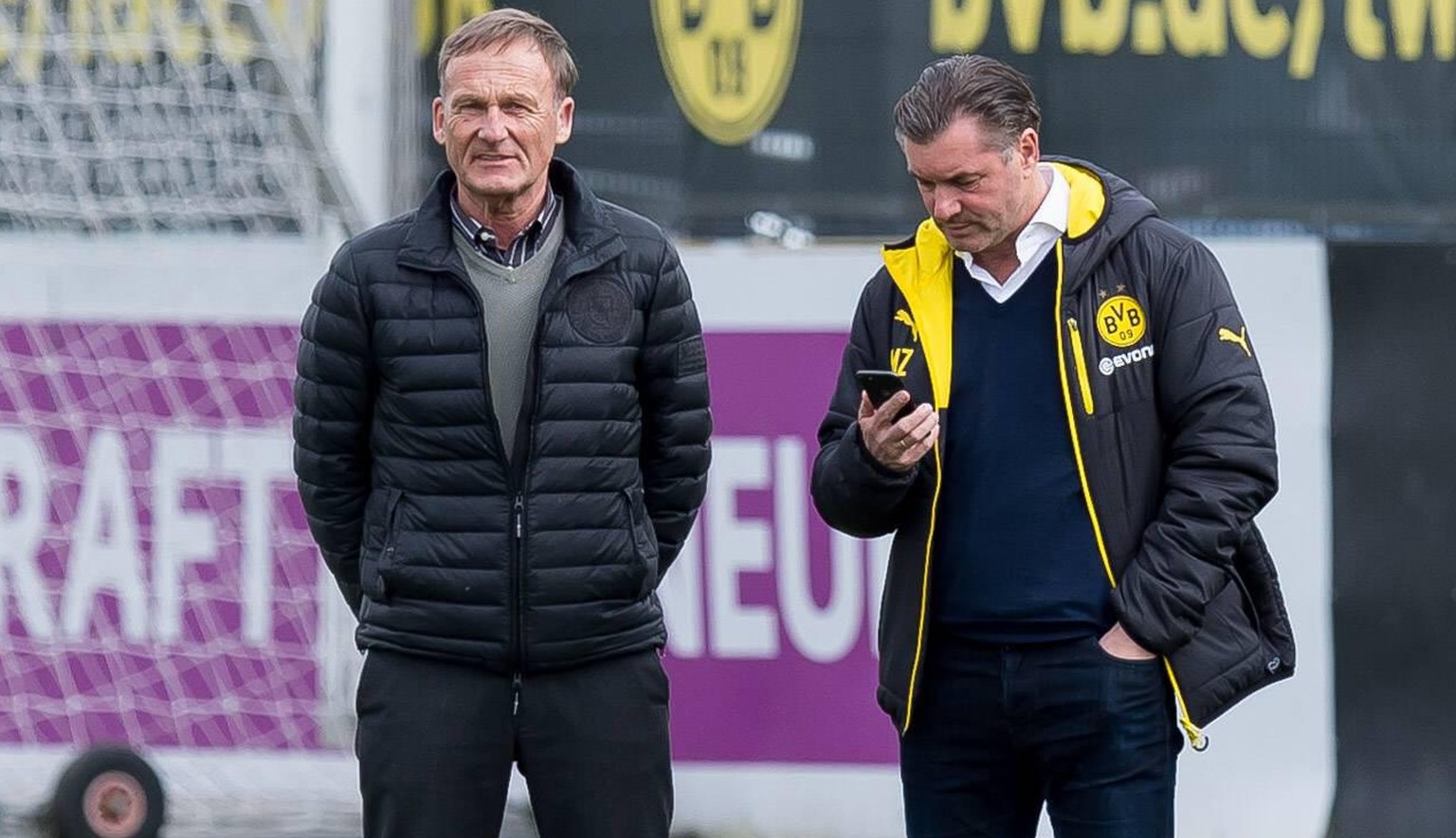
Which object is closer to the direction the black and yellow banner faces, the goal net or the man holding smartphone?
the man holding smartphone

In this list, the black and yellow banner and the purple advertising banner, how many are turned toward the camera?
2

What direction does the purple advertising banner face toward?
toward the camera

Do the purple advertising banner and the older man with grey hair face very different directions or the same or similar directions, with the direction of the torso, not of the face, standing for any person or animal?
same or similar directions

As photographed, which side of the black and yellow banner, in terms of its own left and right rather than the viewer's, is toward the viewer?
front

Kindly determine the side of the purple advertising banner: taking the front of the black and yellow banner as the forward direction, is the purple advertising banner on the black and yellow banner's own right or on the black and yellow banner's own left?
on the black and yellow banner's own right

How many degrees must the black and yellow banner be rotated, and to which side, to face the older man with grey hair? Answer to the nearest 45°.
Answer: approximately 45° to its right

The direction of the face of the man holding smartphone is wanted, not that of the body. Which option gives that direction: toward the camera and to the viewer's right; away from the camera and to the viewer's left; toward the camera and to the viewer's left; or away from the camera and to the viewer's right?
toward the camera and to the viewer's left

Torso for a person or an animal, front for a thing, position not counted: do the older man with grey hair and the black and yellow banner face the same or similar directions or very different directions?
same or similar directions

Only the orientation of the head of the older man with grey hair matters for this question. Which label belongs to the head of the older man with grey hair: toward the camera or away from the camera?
toward the camera

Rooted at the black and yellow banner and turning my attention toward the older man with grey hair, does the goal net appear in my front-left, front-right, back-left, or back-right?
front-right
